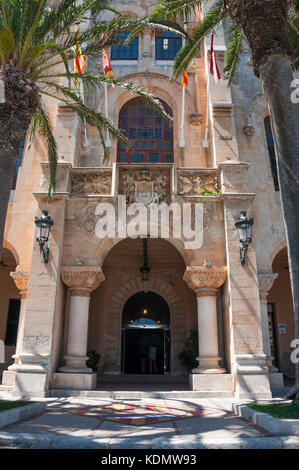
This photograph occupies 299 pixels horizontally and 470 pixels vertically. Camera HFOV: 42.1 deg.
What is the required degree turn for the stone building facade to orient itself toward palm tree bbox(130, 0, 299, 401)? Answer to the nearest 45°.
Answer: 0° — it already faces it

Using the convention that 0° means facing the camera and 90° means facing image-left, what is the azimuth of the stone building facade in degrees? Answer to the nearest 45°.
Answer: approximately 0°

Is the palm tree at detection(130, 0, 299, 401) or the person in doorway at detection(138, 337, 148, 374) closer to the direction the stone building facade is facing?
the palm tree
